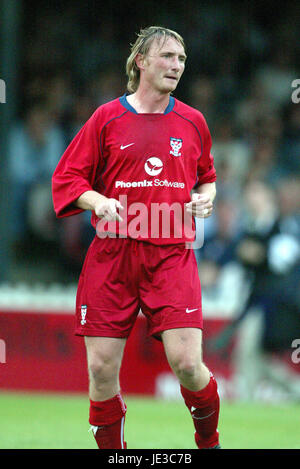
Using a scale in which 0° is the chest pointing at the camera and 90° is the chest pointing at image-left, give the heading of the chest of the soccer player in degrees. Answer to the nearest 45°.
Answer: approximately 0°

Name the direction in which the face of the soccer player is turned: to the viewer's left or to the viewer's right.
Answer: to the viewer's right

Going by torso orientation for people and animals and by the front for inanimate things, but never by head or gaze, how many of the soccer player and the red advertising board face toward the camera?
2

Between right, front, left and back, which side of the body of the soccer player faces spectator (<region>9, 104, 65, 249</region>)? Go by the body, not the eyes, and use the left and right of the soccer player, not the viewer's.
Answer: back

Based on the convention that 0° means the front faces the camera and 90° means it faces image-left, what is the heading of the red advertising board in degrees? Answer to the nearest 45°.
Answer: approximately 0°

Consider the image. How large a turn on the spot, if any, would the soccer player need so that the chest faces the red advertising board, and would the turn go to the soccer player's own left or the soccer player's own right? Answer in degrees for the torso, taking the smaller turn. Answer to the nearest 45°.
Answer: approximately 180°

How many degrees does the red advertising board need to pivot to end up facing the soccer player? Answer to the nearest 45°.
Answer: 0° — it already faces them

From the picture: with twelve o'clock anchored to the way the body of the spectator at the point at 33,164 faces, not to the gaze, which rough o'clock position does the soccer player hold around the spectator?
The soccer player is roughly at 12 o'clock from the spectator.
